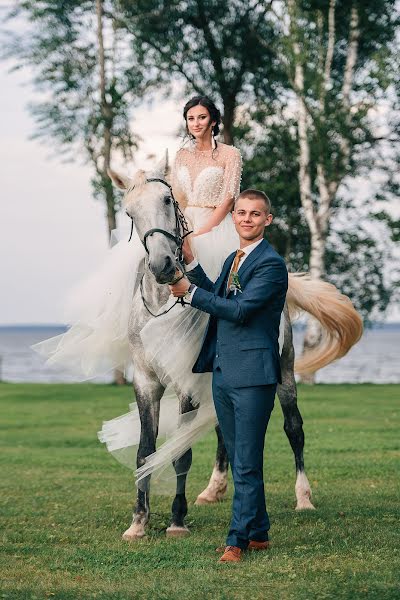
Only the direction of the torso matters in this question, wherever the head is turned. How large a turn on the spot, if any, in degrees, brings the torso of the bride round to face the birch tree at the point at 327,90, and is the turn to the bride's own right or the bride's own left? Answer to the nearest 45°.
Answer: approximately 135° to the bride's own right

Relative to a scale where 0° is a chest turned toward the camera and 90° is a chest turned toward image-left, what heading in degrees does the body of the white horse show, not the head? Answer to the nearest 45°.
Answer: approximately 45°

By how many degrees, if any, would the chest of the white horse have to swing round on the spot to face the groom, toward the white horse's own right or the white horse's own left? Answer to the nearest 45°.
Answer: approximately 90° to the white horse's own left

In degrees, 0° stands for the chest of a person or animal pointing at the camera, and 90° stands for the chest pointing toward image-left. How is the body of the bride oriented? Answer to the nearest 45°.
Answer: approximately 45°

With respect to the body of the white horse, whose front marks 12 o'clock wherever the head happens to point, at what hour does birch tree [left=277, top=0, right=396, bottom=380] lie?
The birch tree is roughly at 5 o'clock from the white horse.
